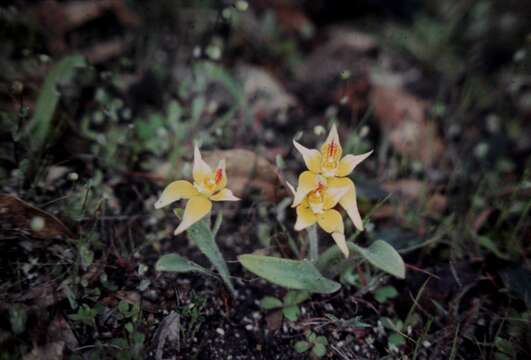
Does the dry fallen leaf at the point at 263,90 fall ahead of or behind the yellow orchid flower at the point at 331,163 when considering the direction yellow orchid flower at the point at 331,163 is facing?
behind

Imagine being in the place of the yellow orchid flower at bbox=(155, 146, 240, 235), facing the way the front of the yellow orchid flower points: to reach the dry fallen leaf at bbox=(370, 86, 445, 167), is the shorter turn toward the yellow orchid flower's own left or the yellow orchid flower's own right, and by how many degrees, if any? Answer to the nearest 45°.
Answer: approximately 90° to the yellow orchid flower's own left

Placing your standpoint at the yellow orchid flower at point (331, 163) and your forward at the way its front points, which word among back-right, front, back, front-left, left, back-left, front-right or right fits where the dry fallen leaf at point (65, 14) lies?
back-right

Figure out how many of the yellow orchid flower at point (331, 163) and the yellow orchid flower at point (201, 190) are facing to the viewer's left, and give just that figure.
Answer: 0

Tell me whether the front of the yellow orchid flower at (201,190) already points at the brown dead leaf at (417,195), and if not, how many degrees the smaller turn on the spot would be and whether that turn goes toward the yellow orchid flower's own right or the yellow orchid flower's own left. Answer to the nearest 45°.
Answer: approximately 90° to the yellow orchid flower's own left

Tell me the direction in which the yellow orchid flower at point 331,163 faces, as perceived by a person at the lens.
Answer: facing the viewer

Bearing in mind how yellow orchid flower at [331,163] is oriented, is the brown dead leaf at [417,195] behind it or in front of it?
behind

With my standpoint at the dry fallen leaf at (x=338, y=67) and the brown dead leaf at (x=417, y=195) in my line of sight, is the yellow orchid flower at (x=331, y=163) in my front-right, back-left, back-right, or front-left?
front-right

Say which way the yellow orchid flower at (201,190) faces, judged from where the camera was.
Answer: facing the viewer and to the right of the viewer

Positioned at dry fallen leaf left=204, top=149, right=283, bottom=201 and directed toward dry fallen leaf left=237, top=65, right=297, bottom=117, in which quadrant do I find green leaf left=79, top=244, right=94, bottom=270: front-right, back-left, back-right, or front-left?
back-left
